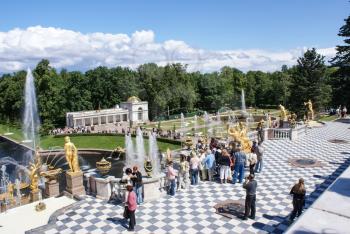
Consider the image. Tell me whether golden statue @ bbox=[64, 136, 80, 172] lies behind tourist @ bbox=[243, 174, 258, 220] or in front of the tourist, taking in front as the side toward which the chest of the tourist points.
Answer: in front

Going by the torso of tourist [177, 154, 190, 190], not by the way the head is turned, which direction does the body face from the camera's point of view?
away from the camera

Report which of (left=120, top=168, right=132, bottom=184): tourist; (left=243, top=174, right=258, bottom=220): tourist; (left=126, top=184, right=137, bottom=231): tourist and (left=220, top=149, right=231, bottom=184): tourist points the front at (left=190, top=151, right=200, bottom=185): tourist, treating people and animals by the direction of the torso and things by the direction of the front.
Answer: (left=243, top=174, right=258, bottom=220): tourist

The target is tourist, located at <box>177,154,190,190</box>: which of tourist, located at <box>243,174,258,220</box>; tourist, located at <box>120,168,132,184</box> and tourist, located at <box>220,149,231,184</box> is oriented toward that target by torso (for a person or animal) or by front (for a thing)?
tourist, located at <box>243,174,258,220</box>

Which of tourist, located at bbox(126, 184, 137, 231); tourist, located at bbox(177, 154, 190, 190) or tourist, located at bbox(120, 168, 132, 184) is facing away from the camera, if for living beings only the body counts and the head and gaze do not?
tourist, located at bbox(177, 154, 190, 190)

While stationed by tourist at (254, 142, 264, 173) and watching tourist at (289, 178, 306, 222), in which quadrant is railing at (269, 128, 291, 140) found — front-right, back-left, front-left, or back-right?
back-left
